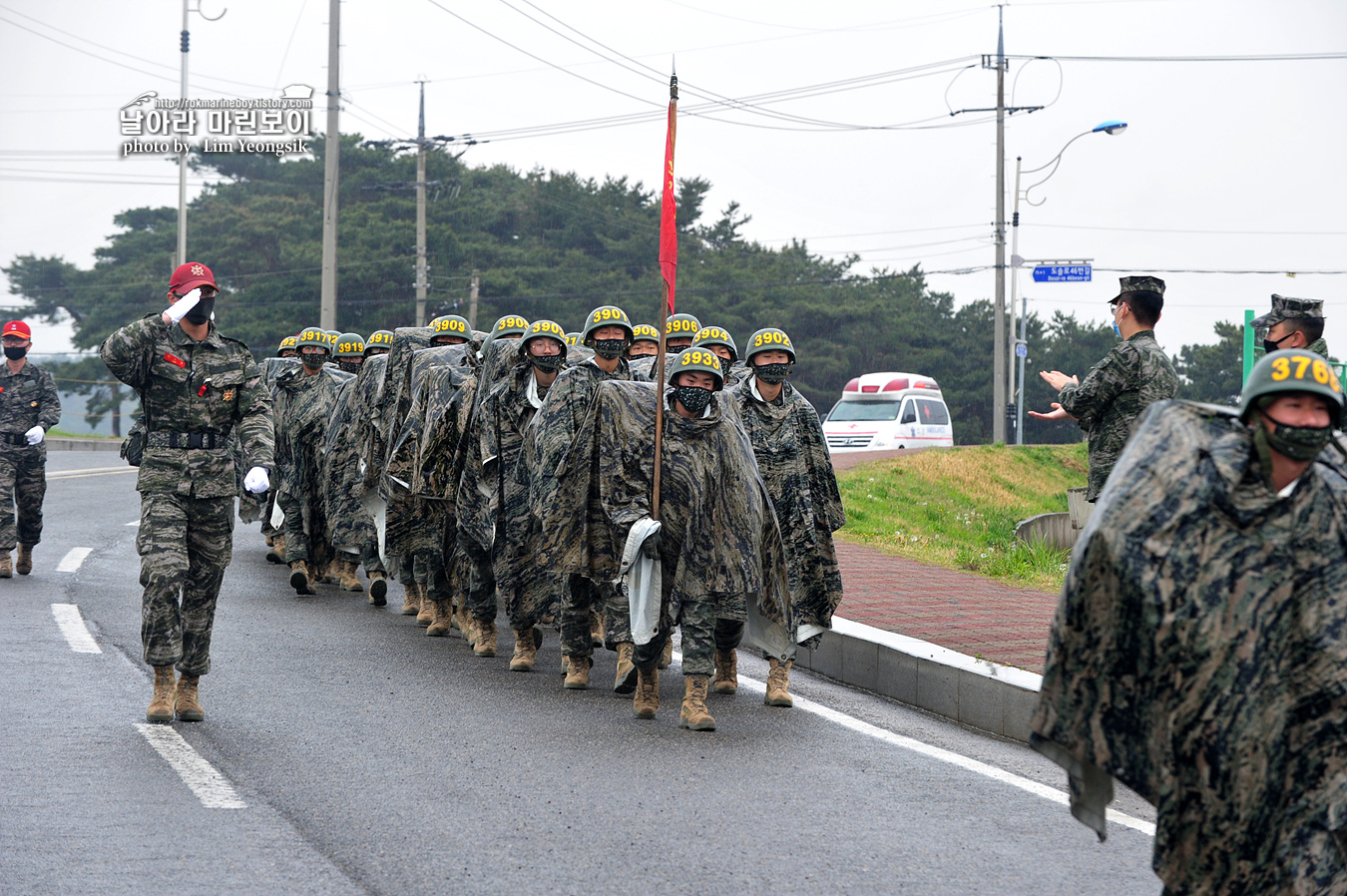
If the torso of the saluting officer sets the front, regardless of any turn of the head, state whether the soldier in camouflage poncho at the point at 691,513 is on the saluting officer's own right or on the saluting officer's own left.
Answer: on the saluting officer's own left

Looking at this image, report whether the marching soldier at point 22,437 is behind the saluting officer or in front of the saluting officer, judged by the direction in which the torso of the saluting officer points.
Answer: behind

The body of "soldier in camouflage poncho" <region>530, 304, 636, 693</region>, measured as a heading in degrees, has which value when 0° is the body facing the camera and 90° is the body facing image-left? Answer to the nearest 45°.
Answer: approximately 0°

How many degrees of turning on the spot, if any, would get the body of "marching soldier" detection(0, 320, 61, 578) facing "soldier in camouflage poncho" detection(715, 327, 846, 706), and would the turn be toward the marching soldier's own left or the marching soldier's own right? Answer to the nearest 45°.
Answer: approximately 45° to the marching soldier's own left

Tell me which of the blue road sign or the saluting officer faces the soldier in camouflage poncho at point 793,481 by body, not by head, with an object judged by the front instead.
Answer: the blue road sign

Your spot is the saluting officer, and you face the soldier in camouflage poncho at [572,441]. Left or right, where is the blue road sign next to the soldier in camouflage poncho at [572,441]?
left

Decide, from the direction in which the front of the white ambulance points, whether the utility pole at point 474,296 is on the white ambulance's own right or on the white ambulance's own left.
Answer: on the white ambulance's own right

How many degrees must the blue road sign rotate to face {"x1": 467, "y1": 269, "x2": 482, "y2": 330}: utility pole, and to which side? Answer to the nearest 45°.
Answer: approximately 135° to its right
